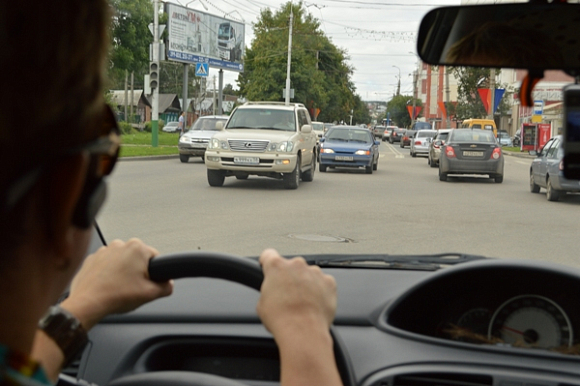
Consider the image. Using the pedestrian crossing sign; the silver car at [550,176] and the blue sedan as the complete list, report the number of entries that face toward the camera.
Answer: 2

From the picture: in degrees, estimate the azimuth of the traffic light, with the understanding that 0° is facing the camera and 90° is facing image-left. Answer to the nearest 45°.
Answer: approximately 0°

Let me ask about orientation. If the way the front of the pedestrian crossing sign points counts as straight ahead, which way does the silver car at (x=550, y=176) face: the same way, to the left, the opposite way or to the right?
the opposite way

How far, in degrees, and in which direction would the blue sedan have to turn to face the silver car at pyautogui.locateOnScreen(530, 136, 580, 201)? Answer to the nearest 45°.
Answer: approximately 45° to its left

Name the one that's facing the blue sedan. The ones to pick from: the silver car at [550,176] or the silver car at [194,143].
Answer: the silver car at [550,176]

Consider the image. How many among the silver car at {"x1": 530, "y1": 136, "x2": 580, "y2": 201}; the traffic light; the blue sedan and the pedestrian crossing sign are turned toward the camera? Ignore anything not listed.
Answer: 3

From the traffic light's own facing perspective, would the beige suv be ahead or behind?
ahead

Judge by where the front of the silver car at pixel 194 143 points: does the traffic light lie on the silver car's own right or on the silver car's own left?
on the silver car's own right

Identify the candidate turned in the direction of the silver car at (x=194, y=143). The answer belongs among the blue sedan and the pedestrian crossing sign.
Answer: the pedestrian crossing sign

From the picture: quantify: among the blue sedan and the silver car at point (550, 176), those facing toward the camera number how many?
1
